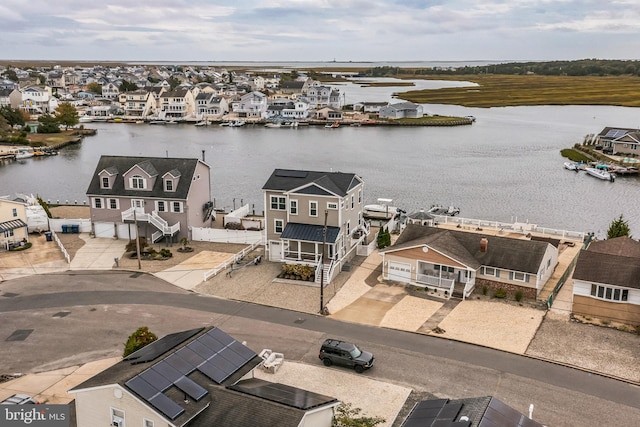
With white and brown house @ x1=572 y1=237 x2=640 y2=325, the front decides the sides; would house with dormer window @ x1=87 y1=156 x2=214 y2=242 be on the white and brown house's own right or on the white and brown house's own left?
on the white and brown house's own right

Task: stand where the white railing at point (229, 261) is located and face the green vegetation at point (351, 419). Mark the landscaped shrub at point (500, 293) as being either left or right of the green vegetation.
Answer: left

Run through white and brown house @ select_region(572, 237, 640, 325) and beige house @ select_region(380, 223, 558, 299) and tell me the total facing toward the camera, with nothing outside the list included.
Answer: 2

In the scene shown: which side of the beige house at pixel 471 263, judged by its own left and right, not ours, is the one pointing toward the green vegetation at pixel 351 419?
front

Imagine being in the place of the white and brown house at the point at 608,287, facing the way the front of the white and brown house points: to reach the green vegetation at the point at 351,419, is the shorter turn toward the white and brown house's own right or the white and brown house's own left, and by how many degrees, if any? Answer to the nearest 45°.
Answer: approximately 45° to the white and brown house's own right

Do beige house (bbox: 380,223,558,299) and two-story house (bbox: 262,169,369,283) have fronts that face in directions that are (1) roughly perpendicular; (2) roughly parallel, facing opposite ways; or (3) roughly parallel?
roughly parallel

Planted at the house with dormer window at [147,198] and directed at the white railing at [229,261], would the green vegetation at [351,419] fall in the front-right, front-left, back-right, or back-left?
front-right

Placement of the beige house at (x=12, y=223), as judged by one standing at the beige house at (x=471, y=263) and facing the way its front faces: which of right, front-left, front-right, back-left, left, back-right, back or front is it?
right

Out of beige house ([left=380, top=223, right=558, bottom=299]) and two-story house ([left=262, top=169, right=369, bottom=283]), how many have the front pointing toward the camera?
2

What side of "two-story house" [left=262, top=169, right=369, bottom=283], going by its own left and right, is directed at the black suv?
front

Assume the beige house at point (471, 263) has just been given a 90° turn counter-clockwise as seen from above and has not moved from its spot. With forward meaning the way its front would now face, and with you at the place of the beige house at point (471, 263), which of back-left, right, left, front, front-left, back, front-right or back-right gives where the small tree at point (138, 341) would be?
back-right

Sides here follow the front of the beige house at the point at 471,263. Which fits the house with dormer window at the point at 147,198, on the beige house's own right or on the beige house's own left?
on the beige house's own right

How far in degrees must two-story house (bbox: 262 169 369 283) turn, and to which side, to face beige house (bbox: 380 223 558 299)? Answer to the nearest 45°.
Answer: approximately 45° to its left

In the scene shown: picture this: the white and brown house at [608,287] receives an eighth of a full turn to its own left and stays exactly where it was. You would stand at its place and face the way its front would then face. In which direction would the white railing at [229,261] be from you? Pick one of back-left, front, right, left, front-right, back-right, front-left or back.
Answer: back-right

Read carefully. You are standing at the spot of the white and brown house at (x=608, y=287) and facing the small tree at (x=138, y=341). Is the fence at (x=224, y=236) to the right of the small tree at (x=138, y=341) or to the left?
right

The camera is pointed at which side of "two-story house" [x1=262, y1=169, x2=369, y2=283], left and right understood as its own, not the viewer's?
front

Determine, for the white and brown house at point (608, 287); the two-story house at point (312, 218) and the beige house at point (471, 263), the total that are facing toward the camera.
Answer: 3

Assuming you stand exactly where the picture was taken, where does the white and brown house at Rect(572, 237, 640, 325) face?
facing the viewer

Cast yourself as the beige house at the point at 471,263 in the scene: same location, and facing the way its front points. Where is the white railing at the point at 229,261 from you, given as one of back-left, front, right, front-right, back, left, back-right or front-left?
right

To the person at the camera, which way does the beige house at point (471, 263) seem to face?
facing the viewer
